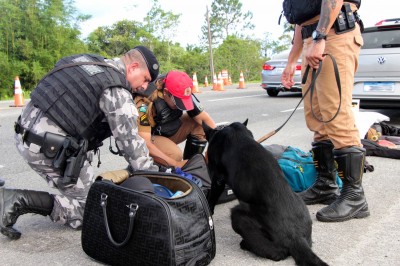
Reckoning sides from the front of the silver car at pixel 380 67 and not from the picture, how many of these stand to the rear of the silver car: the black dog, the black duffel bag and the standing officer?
3

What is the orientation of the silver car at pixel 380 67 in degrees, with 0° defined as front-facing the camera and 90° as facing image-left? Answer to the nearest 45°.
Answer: approximately 180°

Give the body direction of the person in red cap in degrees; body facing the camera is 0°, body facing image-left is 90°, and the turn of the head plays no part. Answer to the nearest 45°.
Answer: approximately 315°

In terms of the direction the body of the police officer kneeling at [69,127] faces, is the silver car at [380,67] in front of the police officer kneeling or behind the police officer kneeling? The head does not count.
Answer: in front

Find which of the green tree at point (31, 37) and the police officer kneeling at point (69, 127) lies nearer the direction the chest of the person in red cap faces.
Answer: the police officer kneeling

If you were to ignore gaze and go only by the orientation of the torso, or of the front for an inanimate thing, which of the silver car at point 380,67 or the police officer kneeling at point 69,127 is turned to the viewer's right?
the police officer kneeling

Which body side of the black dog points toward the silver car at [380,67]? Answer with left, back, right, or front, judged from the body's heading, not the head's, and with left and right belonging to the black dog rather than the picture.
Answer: right

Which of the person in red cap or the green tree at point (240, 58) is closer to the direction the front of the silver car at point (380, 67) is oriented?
the green tree

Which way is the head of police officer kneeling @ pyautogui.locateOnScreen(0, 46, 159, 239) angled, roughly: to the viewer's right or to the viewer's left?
to the viewer's right

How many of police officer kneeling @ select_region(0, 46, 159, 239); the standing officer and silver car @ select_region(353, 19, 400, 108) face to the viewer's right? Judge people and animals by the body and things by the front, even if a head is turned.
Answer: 1

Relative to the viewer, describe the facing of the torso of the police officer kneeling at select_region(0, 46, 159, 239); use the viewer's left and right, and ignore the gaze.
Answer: facing to the right of the viewer

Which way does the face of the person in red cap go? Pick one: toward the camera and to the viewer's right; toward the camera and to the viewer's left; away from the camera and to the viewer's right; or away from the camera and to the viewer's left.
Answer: toward the camera and to the viewer's right

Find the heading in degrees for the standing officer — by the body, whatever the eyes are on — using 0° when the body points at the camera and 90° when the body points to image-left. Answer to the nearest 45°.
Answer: approximately 90°

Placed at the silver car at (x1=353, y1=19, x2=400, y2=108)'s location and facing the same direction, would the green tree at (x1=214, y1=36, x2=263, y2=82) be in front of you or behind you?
in front

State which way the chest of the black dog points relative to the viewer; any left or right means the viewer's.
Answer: facing away from the viewer and to the left of the viewer
